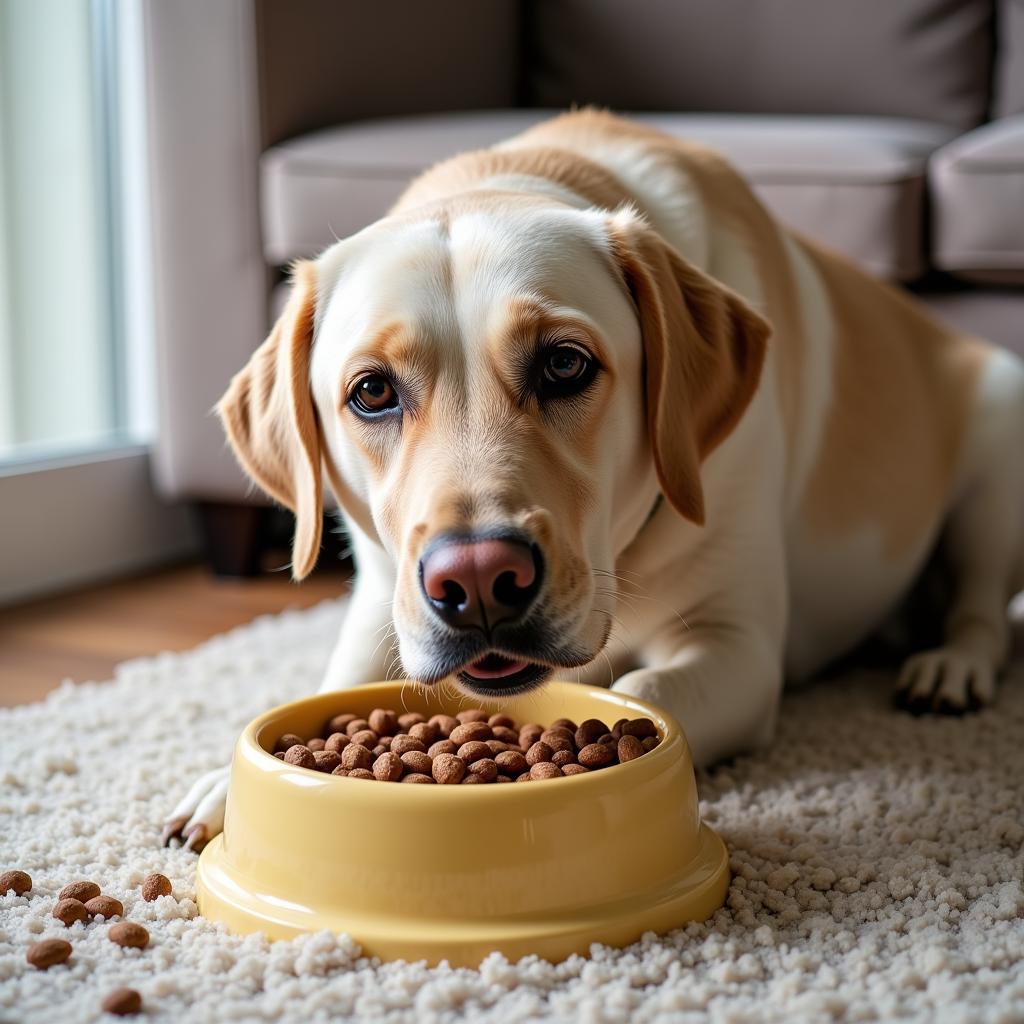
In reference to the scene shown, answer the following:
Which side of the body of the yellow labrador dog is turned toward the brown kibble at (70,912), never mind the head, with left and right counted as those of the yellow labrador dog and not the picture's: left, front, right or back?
front

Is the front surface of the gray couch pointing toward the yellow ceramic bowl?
yes

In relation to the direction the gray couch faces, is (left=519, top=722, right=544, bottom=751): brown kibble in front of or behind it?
in front

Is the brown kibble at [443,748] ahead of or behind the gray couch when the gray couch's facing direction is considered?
ahead

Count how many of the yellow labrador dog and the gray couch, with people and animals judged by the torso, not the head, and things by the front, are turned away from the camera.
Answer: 0

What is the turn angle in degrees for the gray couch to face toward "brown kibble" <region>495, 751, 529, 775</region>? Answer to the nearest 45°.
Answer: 0° — it already faces it

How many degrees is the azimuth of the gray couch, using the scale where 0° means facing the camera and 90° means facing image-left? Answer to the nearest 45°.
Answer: approximately 0°

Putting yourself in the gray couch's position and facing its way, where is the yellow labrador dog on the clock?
The yellow labrador dog is roughly at 12 o'clock from the gray couch.

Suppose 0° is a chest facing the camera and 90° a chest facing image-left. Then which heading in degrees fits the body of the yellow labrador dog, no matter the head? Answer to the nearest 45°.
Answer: approximately 45°

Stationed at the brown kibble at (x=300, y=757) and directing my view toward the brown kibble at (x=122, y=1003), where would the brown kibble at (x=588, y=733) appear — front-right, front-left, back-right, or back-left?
back-left
